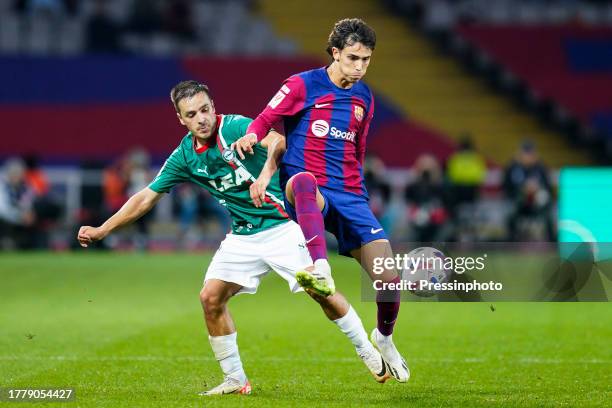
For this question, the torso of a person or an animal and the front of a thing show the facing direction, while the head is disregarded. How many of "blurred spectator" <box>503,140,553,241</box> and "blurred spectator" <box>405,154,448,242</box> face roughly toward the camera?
2

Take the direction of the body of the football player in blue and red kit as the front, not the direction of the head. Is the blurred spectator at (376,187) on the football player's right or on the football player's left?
on the football player's left

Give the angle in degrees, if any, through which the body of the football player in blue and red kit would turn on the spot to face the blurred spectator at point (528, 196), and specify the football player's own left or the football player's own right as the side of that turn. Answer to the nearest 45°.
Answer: approximately 135° to the football player's own left

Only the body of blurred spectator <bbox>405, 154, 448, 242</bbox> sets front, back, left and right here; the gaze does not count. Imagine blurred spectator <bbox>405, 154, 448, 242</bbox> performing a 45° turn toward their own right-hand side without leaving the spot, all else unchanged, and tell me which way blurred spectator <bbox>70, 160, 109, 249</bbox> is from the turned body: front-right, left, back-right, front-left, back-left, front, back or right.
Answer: front-right

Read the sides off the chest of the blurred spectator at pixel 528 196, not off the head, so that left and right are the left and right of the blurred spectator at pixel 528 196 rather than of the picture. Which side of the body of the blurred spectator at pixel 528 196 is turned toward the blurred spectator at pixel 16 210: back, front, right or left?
right

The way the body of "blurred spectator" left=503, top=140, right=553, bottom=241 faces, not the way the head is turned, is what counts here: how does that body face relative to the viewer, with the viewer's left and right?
facing the viewer

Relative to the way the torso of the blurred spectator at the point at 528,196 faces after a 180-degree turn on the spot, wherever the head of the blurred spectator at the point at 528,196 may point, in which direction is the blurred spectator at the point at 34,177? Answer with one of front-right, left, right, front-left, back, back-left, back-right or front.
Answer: left

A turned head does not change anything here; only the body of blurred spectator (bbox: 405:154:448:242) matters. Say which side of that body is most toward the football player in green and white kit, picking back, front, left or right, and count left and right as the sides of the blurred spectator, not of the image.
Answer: front

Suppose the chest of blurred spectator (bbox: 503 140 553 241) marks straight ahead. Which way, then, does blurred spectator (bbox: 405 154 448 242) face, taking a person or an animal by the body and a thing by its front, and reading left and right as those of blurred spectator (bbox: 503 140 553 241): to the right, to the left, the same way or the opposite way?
the same way

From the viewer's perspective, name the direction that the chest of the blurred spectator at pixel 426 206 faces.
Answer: toward the camera

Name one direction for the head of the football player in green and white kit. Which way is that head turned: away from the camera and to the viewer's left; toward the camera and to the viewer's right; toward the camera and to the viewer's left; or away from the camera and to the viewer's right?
toward the camera and to the viewer's right

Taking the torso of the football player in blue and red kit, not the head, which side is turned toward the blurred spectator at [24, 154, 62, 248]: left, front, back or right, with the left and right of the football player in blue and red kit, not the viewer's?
back

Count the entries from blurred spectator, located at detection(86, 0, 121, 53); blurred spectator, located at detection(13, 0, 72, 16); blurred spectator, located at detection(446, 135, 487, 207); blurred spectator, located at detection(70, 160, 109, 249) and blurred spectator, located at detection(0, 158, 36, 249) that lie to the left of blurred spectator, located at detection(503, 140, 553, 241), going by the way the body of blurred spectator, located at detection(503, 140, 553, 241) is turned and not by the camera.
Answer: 0

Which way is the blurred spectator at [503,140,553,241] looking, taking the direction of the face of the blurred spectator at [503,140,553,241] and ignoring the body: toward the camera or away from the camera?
toward the camera

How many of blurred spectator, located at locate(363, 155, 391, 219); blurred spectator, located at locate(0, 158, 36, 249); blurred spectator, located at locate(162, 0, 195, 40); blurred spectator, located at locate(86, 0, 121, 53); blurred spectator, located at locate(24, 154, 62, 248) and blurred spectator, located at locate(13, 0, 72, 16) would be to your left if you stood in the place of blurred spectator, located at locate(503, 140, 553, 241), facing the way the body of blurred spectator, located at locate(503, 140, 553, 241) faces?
0

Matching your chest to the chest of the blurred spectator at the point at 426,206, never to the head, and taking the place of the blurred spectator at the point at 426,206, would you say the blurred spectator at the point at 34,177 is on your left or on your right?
on your right

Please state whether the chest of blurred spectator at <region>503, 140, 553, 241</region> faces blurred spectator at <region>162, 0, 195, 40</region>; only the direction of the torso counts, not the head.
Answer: no
